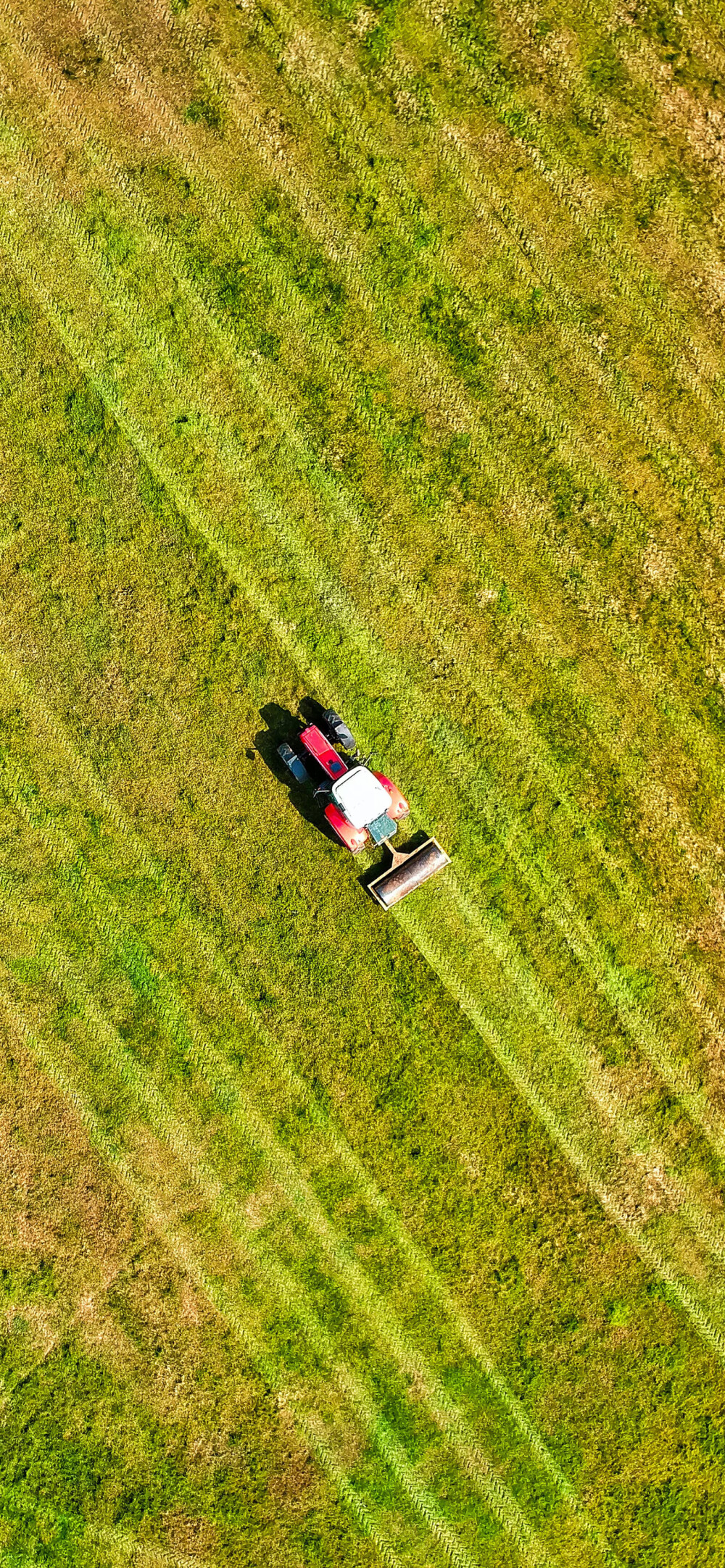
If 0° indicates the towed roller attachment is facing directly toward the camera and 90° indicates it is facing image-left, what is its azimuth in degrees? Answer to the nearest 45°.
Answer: approximately 135°

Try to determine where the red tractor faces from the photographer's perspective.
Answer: facing away from the viewer and to the left of the viewer
